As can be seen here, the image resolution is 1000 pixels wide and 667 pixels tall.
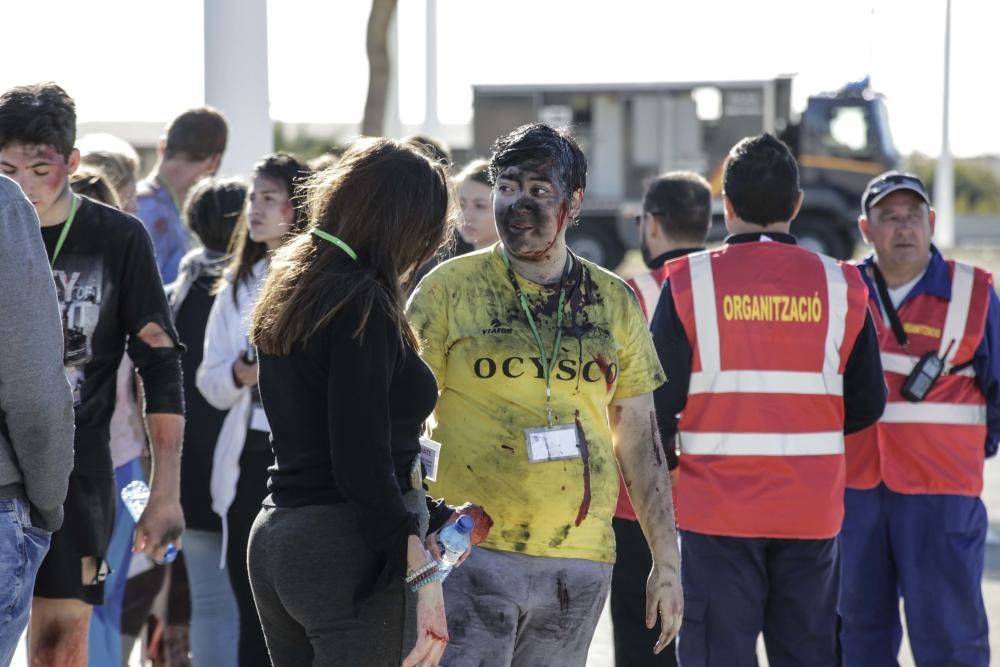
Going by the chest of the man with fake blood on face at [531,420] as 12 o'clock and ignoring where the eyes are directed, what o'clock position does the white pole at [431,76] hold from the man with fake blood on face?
The white pole is roughly at 6 o'clock from the man with fake blood on face.

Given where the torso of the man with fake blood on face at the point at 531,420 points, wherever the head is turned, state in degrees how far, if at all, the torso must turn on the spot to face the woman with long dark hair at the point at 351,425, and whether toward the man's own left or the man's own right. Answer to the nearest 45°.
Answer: approximately 45° to the man's own right

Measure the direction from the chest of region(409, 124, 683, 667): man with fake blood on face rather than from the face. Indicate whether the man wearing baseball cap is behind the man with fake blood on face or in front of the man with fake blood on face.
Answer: behind

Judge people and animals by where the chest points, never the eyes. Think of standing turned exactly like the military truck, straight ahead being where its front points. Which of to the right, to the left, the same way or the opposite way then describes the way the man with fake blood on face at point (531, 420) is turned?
to the right

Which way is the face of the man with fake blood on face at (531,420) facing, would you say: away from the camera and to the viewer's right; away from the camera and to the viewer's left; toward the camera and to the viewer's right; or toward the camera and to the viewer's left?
toward the camera and to the viewer's left

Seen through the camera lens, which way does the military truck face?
facing to the right of the viewer

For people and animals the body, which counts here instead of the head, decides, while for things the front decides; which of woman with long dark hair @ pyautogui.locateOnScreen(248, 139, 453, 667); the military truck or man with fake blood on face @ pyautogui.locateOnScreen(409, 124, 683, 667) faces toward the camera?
the man with fake blood on face

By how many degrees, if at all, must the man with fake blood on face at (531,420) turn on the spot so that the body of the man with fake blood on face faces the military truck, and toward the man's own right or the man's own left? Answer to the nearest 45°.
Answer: approximately 180°

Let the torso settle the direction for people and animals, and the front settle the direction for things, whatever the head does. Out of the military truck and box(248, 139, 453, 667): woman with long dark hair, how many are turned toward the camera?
0

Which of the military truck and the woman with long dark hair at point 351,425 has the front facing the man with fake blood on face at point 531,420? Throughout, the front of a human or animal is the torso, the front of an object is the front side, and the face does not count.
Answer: the woman with long dark hair

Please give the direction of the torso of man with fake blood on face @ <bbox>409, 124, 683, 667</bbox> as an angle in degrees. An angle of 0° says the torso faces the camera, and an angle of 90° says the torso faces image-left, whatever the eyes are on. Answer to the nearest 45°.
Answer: approximately 0°

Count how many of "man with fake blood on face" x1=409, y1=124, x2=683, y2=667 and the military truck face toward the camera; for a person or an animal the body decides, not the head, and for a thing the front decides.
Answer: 1

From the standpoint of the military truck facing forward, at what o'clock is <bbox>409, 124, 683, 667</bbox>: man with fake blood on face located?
The man with fake blood on face is roughly at 3 o'clock from the military truck.

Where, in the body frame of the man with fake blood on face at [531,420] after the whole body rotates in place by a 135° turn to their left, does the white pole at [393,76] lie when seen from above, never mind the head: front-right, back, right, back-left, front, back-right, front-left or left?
front-left

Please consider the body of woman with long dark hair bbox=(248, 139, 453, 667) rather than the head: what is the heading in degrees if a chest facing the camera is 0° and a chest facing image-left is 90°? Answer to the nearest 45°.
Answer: approximately 225°
